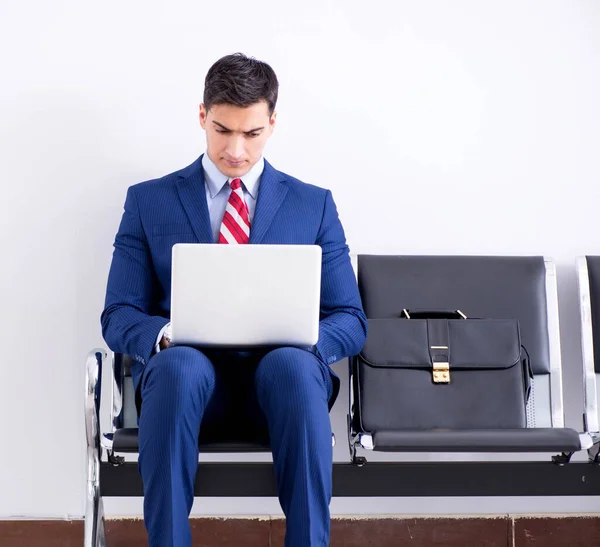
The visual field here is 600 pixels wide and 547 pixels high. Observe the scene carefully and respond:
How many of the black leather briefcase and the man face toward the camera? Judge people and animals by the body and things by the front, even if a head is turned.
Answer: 2

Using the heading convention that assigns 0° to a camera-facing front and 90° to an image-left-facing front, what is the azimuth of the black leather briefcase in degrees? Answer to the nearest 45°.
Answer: approximately 0°

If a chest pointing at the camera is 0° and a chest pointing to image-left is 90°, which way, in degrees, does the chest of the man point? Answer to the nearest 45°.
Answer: approximately 0°
